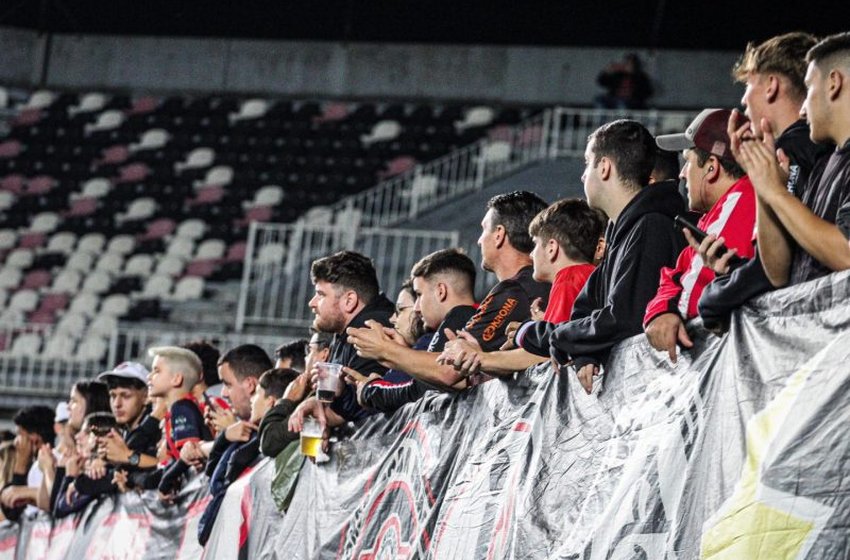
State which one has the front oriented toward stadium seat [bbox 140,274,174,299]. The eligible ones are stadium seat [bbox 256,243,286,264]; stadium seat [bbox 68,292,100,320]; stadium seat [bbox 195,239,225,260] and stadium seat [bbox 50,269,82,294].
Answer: stadium seat [bbox 195,239,225,260]

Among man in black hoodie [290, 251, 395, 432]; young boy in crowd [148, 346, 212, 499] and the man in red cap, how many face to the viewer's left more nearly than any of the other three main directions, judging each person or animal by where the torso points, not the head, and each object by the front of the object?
3

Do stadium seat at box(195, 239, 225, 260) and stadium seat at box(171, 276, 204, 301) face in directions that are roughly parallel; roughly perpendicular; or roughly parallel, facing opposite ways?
roughly parallel

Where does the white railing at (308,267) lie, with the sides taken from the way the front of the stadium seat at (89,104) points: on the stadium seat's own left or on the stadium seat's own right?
on the stadium seat's own left

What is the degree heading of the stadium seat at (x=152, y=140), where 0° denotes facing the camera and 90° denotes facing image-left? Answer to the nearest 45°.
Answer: approximately 45°

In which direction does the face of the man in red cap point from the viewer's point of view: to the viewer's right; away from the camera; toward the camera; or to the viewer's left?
to the viewer's left

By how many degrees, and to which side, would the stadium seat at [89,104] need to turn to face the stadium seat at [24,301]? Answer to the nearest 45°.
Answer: approximately 45° to its left

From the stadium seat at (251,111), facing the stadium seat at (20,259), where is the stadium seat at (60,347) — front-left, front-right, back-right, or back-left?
front-left

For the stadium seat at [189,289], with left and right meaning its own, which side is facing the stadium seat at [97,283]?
right

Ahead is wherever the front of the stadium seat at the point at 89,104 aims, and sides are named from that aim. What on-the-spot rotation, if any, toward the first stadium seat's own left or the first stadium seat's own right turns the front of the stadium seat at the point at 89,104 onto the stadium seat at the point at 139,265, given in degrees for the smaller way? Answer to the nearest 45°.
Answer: approximately 45° to the first stadium seat's own left

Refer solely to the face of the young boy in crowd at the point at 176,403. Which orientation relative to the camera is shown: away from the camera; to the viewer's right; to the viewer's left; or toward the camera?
to the viewer's left

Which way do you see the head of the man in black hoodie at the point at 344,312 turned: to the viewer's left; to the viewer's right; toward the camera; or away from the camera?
to the viewer's left

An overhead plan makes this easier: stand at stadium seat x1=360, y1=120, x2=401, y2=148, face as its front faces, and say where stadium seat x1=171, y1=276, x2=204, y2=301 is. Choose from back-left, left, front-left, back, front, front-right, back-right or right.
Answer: front

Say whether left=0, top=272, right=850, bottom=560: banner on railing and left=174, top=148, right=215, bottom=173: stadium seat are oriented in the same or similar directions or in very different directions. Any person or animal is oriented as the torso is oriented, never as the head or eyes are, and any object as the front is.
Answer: same or similar directions

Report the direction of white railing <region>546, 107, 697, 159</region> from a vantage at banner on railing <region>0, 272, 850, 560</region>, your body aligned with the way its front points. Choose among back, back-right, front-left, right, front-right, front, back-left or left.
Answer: back-right

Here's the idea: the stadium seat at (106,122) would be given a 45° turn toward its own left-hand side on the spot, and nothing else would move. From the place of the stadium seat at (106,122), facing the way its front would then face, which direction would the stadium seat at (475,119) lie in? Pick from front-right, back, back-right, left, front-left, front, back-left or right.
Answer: front-left

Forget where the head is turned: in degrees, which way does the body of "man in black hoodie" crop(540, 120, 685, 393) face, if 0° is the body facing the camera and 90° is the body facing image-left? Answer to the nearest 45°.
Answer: approximately 90°

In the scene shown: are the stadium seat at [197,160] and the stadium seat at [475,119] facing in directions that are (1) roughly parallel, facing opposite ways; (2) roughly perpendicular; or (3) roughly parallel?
roughly parallel

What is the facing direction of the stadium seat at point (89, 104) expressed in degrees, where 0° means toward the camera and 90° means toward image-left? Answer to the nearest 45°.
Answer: approximately 45°
